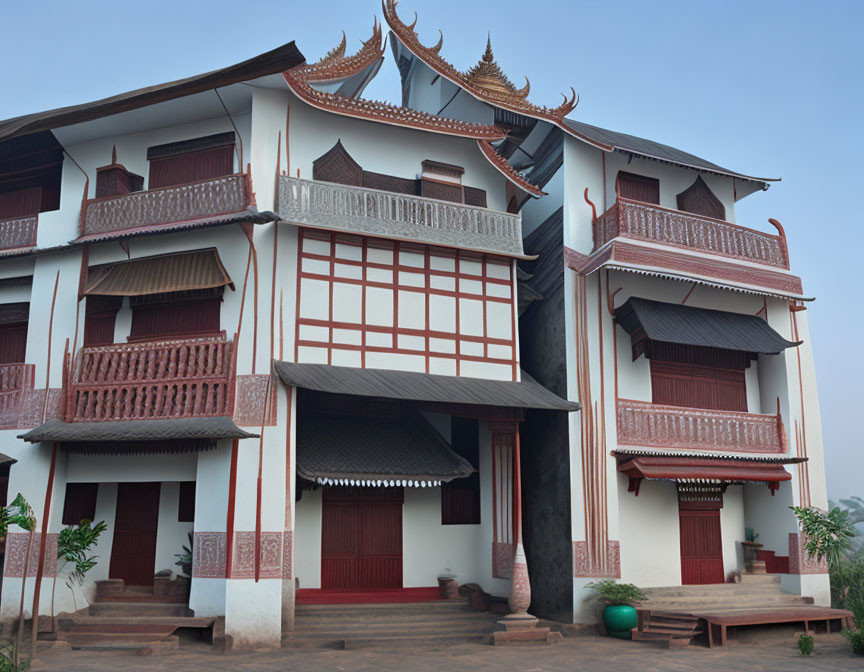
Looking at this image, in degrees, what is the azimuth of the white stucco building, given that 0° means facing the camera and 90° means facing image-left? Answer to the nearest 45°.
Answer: approximately 0°

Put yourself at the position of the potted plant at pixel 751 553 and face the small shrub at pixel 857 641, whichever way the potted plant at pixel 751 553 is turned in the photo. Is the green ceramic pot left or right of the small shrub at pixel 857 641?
right

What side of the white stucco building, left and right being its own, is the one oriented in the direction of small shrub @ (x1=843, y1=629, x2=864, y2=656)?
left
